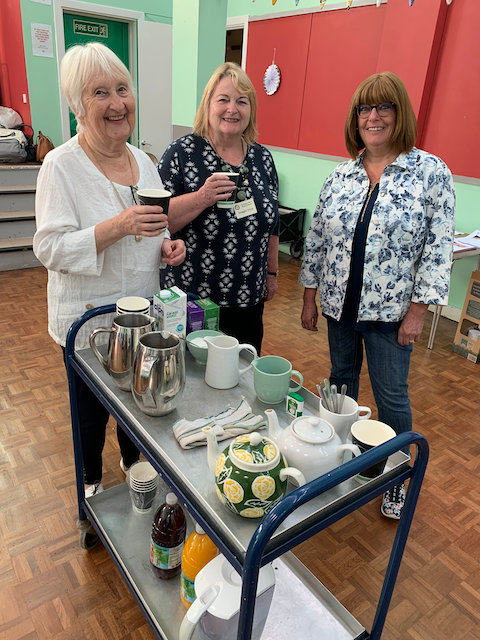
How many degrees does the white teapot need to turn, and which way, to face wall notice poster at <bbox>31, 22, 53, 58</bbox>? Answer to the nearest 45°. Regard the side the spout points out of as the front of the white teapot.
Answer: approximately 45° to its right

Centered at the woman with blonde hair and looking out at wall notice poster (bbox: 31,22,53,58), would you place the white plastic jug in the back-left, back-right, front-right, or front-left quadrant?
back-left

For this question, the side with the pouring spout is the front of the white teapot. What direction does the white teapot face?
to the viewer's left

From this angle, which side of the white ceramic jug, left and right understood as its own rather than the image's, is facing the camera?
left
